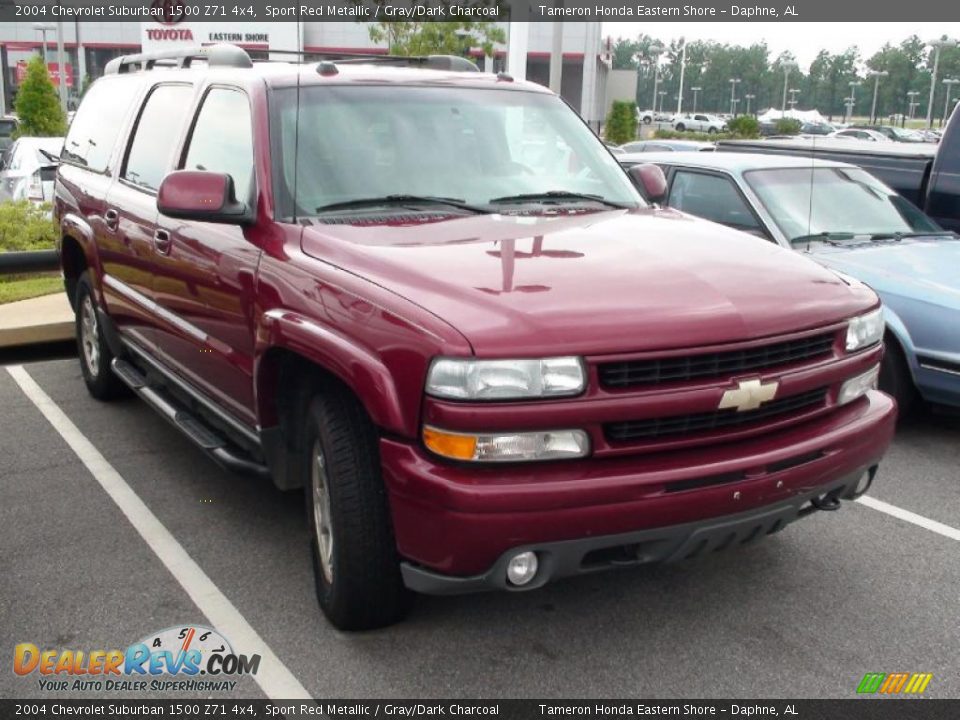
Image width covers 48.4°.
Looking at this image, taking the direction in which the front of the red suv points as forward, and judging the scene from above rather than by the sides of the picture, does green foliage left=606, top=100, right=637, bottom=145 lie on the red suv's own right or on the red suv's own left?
on the red suv's own left

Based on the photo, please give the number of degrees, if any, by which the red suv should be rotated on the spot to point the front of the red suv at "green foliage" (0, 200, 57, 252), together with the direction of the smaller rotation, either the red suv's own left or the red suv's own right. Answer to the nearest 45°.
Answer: approximately 180°

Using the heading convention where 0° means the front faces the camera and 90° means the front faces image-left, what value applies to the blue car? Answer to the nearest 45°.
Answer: approximately 315°

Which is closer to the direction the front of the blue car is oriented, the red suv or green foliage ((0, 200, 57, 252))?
the red suv

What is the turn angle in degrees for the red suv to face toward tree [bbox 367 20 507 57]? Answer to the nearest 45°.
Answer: approximately 135° to its left

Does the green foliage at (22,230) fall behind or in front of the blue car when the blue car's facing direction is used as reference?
behind

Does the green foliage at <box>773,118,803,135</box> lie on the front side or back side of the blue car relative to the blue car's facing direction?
on the back side

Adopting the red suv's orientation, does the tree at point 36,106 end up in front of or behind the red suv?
behind

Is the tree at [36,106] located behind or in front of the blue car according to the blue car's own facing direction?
behind

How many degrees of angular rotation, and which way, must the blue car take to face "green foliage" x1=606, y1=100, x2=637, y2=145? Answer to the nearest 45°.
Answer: approximately 135° to its left

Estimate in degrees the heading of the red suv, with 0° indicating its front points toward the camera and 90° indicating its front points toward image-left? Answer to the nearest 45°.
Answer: approximately 315°
